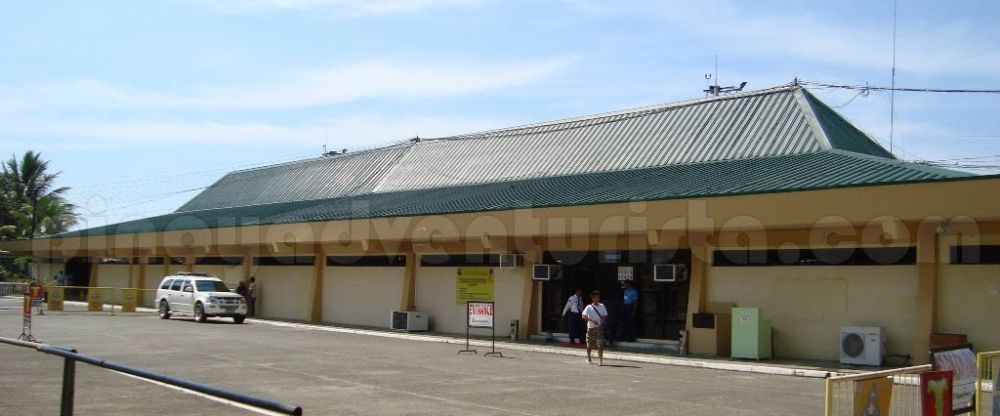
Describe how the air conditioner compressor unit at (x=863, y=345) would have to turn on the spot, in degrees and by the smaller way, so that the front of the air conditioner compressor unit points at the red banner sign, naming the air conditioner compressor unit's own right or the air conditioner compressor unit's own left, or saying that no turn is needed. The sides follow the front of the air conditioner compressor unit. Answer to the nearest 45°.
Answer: approximately 45° to the air conditioner compressor unit's own left

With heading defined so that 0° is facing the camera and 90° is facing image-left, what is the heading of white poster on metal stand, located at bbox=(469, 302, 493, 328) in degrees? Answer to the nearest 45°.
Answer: approximately 0°

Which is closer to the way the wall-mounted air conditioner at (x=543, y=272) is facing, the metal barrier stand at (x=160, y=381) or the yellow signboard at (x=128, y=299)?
the metal barrier stand

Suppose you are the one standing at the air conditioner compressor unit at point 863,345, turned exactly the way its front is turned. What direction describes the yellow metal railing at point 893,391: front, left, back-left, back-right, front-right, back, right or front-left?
front-left

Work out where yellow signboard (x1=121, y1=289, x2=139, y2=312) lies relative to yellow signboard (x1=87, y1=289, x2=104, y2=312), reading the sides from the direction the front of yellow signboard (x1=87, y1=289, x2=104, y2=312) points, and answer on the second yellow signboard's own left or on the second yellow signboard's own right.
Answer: on the second yellow signboard's own left

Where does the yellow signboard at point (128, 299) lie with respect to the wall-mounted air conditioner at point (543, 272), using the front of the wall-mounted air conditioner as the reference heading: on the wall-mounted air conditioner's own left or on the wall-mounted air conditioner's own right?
on the wall-mounted air conditioner's own right

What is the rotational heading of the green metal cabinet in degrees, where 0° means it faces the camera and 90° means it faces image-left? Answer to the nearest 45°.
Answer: approximately 45°

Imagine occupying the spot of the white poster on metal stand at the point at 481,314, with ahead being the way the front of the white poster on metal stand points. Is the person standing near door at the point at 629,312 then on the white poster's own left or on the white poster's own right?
on the white poster's own left

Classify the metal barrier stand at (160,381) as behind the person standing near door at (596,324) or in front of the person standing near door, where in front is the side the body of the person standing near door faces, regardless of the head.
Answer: in front

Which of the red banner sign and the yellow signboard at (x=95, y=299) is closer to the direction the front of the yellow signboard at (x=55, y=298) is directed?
the red banner sign
